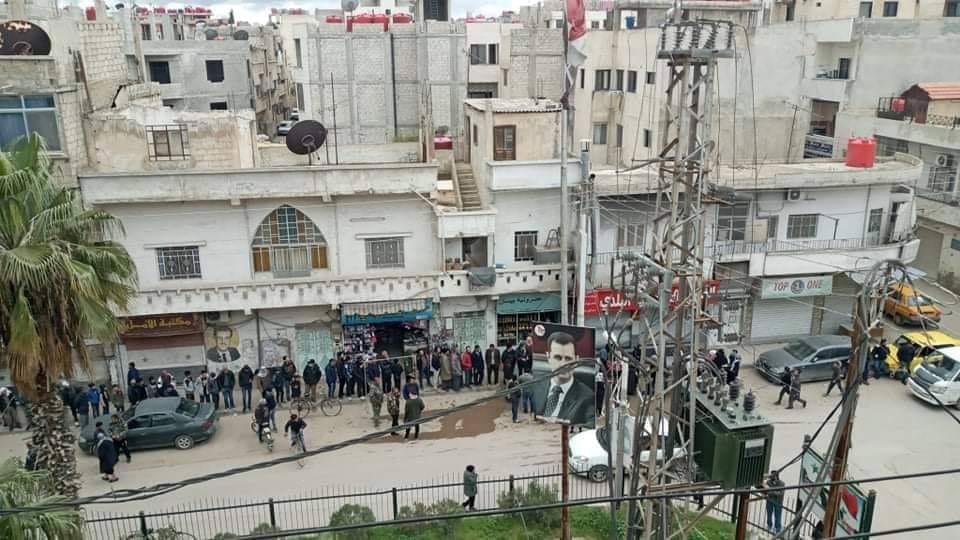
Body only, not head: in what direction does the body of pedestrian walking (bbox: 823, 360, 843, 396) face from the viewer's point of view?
to the viewer's left

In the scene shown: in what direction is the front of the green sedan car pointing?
to the viewer's left

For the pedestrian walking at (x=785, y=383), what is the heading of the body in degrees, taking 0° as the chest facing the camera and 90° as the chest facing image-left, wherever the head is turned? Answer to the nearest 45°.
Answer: approximately 90°
